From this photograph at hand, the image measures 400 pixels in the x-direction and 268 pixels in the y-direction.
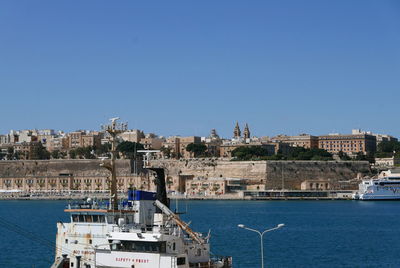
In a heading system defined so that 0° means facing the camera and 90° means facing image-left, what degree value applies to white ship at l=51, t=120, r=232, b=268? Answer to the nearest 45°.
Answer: approximately 45°
